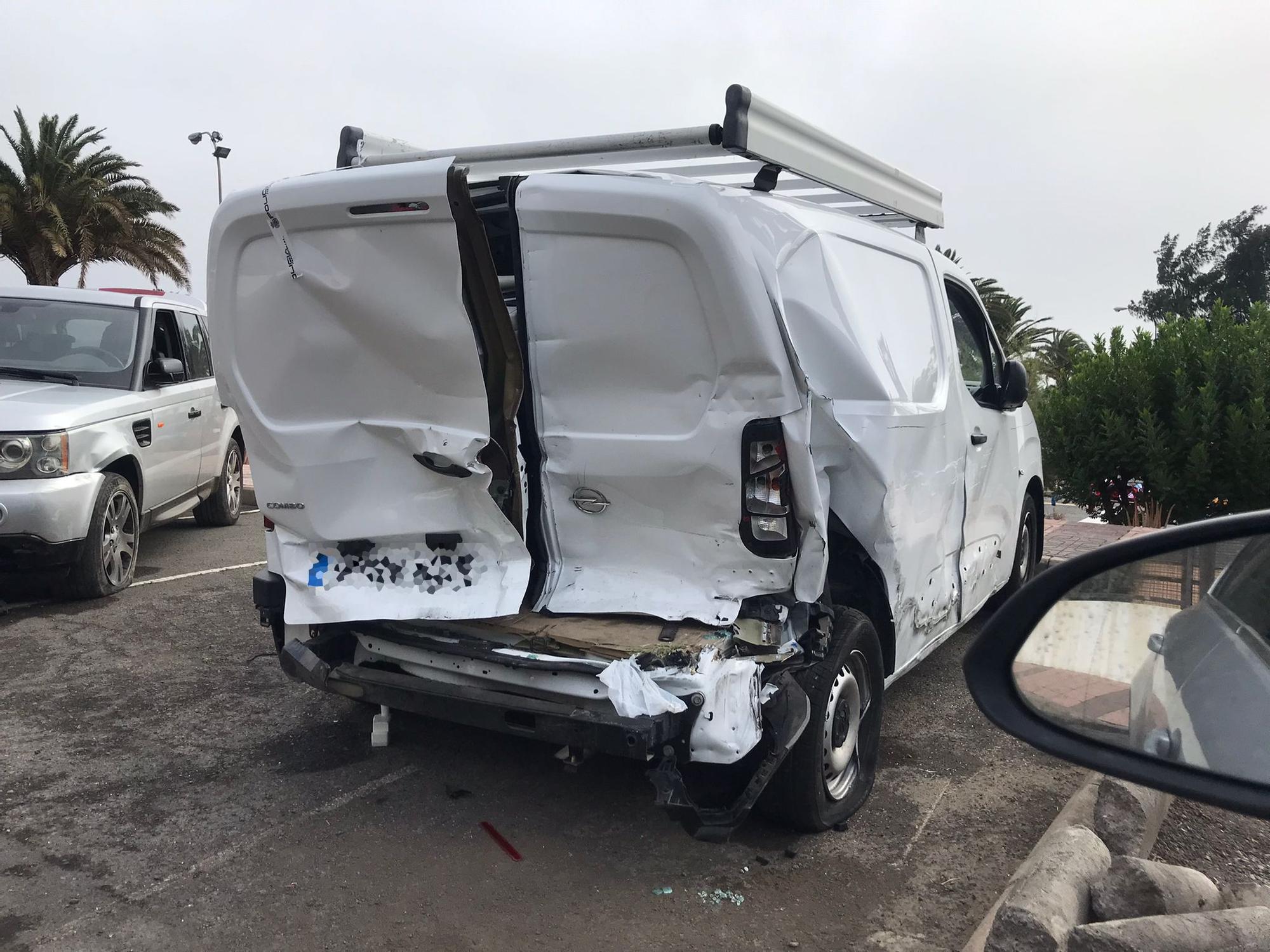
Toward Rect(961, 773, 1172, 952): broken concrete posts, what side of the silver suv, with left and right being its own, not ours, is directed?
left

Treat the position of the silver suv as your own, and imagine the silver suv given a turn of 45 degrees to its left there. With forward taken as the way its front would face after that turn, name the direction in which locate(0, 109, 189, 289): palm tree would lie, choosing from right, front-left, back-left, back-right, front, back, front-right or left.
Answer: back

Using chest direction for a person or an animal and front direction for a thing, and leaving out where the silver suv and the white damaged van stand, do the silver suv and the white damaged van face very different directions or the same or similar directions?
very different directions

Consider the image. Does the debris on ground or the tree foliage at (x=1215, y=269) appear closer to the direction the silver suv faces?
the debris on ground

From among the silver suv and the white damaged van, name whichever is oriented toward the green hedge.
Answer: the white damaged van

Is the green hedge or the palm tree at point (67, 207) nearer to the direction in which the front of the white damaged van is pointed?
the green hedge

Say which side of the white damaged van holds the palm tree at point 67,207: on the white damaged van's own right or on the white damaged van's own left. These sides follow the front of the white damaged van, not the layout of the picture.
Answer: on the white damaged van's own left

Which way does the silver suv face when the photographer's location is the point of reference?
facing the viewer and to the left of the viewer

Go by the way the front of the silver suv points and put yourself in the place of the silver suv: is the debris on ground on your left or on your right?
on your left

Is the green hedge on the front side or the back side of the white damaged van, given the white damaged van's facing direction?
on the front side

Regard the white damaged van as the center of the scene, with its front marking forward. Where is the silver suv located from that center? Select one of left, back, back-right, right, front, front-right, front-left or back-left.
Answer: left

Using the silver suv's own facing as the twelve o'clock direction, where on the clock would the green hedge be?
The green hedge is roughly at 8 o'clock from the silver suv.

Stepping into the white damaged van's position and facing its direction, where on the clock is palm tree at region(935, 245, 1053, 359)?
The palm tree is roughly at 11 o'clock from the white damaged van.

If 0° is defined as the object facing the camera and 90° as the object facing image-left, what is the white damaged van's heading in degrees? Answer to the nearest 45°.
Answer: approximately 225°

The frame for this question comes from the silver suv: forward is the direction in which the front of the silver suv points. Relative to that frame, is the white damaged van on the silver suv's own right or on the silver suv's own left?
on the silver suv's own left
